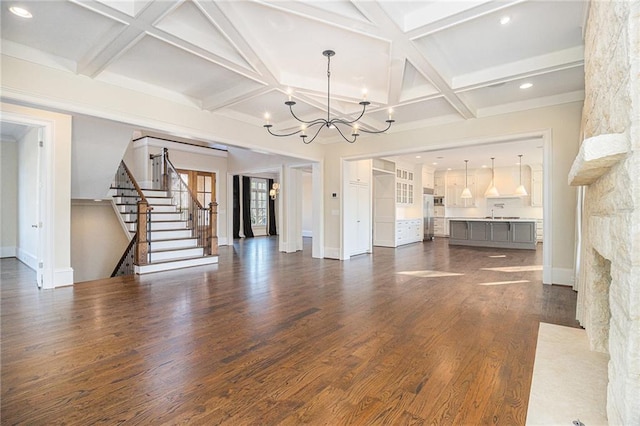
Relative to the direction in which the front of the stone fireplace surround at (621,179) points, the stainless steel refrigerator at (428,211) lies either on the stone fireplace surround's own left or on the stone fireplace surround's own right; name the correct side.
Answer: on the stone fireplace surround's own right

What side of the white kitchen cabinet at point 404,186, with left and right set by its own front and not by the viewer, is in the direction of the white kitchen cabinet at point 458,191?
left

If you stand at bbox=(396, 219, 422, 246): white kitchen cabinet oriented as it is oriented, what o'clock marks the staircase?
The staircase is roughly at 3 o'clock from the white kitchen cabinet.

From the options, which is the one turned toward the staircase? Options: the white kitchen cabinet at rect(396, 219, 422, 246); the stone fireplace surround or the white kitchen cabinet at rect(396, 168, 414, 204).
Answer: the stone fireplace surround

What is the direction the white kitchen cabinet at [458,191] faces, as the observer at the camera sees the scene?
facing the viewer

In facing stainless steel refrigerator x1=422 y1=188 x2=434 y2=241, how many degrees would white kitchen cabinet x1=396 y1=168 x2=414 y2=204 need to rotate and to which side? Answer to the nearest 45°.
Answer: approximately 90° to its left

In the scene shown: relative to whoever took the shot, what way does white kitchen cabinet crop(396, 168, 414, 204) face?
facing the viewer and to the right of the viewer

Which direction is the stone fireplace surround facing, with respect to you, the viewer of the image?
facing to the left of the viewer

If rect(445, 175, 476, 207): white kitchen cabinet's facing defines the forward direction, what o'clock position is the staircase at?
The staircase is roughly at 1 o'clock from the white kitchen cabinet.
